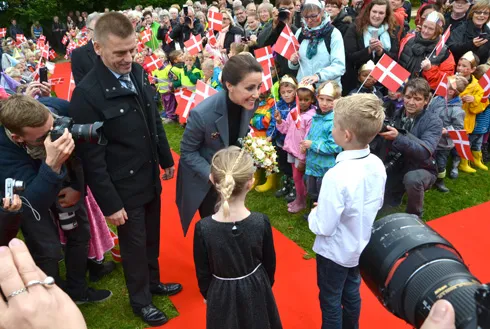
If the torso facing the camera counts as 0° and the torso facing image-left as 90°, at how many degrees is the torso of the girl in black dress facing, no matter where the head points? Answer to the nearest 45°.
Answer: approximately 180°

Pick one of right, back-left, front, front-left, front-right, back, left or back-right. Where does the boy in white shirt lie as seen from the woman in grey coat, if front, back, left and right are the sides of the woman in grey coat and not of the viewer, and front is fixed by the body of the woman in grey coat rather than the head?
front

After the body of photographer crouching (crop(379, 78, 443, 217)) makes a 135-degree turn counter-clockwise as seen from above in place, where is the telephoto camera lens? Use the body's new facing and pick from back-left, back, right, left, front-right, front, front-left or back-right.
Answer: right

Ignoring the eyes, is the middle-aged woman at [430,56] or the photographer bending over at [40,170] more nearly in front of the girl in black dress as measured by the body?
the middle-aged woman

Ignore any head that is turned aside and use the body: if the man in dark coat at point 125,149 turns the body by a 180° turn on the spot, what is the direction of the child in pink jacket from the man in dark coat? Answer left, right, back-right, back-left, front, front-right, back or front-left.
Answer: right

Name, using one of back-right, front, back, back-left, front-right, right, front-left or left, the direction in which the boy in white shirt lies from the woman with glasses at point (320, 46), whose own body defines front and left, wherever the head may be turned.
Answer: front-left

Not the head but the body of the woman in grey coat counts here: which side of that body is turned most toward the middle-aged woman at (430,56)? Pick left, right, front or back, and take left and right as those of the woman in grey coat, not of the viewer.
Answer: left

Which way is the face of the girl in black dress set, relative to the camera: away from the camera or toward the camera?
away from the camera

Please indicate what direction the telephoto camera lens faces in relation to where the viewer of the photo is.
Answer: facing away from the viewer and to the left of the viewer

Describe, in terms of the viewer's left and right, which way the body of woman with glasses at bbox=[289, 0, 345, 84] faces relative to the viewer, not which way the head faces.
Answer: facing the viewer and to the left of the viewer

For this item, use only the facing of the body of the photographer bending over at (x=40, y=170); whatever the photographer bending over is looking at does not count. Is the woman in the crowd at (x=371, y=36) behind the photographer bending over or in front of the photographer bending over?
in front

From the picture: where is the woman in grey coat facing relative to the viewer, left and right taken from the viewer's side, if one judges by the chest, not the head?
facing the viewer and to the right of the viewer

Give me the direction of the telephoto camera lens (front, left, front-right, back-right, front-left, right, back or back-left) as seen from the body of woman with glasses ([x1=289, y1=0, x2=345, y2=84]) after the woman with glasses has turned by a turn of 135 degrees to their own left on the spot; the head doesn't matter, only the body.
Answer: right

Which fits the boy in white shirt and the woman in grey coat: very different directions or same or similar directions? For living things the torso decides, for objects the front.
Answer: very different directions

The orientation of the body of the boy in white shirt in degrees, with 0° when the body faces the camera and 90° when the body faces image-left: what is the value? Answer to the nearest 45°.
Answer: approximately 135°

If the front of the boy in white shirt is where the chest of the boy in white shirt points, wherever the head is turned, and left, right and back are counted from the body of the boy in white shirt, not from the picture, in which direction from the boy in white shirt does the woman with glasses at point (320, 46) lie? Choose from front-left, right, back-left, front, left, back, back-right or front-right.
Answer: front-right

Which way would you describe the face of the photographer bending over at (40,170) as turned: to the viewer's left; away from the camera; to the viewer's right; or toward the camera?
to the viewer's right

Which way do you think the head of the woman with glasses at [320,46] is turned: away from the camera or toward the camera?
toward the camera
